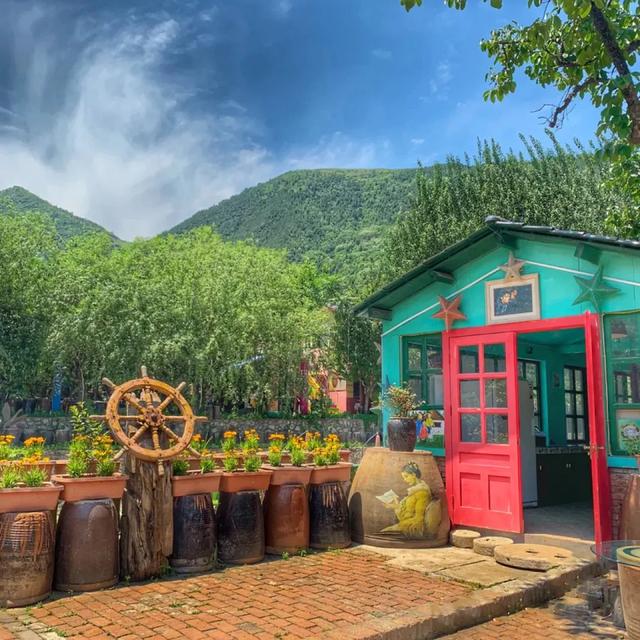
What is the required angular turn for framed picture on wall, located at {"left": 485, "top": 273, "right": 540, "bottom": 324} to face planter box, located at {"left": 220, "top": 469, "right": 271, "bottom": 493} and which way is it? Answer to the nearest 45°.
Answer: approximately 45° to its right

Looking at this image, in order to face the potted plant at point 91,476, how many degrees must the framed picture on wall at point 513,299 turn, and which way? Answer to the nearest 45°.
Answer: approximately 45° to its right

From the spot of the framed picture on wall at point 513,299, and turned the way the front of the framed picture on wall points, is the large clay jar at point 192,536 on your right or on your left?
on your right

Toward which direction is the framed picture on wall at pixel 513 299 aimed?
toward the camera

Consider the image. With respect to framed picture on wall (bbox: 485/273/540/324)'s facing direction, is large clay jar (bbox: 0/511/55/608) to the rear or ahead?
ahead

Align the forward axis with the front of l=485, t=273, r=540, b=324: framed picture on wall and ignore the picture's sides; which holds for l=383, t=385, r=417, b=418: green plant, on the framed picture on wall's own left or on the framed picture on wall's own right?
on the framed picture on wall's own right

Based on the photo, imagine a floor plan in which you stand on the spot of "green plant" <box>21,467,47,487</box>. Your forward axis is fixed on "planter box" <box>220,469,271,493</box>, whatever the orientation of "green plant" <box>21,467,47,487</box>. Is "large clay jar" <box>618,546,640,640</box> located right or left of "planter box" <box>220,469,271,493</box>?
right

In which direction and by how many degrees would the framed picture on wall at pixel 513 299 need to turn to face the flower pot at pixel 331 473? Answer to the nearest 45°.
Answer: approximately 90° to its right

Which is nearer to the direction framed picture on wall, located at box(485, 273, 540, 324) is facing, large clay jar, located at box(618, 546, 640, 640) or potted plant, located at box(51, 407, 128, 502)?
the large clay jar
